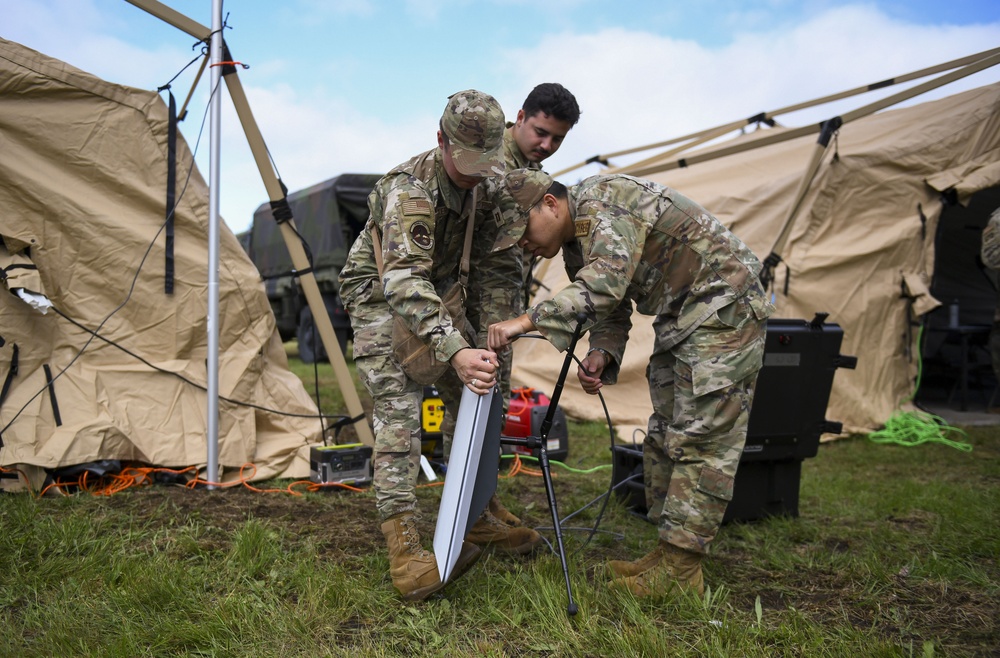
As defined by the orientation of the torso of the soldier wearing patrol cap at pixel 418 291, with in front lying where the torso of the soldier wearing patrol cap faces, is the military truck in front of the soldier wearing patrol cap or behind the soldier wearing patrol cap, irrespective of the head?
behind

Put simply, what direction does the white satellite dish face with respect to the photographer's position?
facing to the left of the viewer

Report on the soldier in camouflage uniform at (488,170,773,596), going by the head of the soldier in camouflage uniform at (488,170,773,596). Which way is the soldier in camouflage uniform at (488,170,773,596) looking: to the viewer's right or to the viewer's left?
to the viewer's left

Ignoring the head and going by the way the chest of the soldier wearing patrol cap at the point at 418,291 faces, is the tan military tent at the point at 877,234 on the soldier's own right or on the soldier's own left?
on the soldier's own left

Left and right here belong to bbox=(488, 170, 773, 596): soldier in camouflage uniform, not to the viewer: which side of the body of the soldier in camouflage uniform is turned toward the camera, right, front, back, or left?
left

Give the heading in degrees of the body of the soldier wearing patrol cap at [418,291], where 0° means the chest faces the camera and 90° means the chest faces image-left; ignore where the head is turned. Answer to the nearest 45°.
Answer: approximately 315°

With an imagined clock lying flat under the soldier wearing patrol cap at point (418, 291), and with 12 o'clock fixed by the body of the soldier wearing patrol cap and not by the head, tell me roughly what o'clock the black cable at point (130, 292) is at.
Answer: The black cable is roughly at 6 o'clock from the soldier wearing patrol cap.
